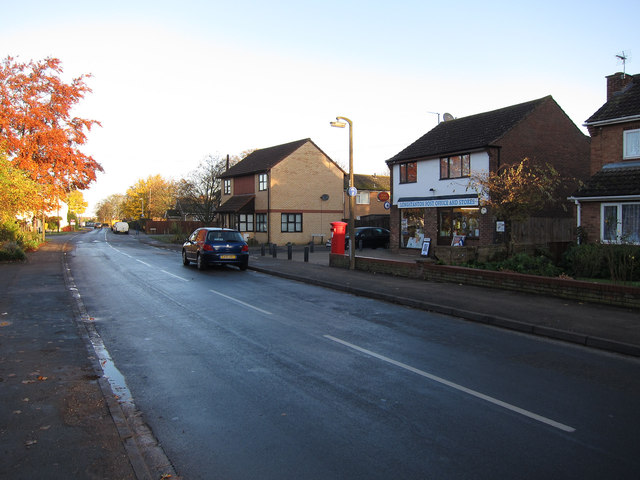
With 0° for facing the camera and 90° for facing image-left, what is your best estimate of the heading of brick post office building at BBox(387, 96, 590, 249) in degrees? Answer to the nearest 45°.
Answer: approximately 45°

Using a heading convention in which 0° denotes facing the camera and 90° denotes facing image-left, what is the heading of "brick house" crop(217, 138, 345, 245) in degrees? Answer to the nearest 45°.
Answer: approximately 45°

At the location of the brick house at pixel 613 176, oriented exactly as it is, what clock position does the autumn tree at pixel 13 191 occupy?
The autumn tree is roughly at 1 o'clock from the brick house.

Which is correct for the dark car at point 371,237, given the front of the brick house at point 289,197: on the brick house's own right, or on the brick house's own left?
on the brick house's own left

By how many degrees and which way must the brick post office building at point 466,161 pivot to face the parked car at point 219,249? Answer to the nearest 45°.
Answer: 0° — it already faces it

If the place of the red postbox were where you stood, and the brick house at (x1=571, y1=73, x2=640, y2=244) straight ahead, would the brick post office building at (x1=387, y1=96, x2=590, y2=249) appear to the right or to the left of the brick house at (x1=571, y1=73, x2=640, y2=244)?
left

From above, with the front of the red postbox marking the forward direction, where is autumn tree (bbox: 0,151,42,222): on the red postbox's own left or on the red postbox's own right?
on the red postbox's own right
